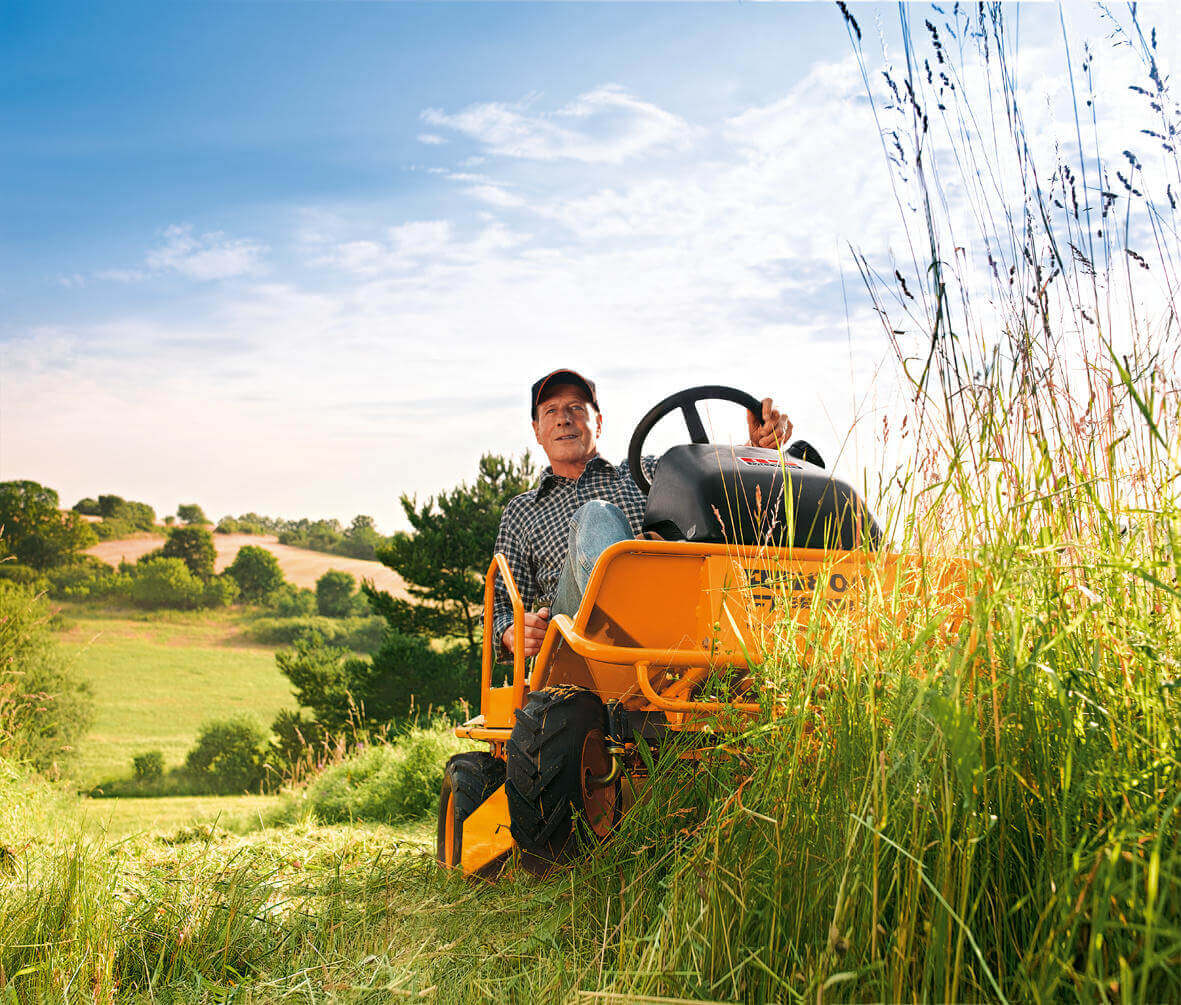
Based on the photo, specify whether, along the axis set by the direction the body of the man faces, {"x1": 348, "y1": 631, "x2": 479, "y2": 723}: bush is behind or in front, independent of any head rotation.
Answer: behind

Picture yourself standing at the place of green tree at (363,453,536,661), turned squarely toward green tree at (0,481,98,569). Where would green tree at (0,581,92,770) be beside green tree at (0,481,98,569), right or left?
left

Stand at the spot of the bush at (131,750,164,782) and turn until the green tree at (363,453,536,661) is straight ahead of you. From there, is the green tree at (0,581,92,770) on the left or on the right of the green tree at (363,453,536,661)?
right

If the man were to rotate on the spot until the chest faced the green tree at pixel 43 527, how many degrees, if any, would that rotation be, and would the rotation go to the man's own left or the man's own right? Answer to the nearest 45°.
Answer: approximately 135° to the man's own right

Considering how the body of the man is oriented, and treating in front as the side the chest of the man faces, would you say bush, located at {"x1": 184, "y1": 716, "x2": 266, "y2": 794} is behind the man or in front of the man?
behind

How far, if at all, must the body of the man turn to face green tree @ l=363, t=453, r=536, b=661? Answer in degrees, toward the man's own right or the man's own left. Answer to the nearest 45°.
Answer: approximately 180°

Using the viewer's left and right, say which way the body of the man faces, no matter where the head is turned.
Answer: facing the viewer

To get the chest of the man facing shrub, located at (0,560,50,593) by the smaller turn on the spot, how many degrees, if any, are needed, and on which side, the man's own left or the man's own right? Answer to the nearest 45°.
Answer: approximately 135° to the man's own right
